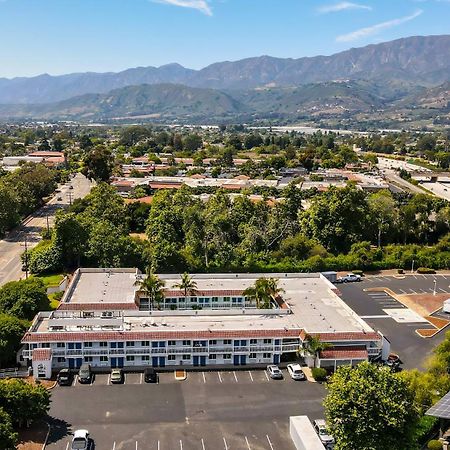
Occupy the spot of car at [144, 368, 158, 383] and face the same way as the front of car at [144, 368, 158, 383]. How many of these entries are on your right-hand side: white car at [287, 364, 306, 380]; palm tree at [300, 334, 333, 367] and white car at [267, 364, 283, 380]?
3

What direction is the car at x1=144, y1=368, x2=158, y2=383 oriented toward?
away from the camera

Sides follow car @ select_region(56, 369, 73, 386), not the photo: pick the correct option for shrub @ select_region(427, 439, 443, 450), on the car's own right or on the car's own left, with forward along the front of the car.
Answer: on the car's own right

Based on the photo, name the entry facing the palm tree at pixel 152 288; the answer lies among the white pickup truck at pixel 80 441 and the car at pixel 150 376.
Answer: the car

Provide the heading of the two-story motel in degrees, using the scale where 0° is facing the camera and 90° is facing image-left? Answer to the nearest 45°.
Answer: approximately 0°

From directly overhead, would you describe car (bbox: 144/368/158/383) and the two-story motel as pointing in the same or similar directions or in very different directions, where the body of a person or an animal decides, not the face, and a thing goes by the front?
very different directions

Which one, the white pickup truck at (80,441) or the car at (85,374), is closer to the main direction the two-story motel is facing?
the white pickup truck

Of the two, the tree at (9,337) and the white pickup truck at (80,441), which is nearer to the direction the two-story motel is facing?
the white pickup truck

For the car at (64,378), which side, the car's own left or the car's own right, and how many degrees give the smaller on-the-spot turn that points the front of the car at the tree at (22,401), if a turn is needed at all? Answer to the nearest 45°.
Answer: approximately 180°

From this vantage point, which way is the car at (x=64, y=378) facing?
away from the camera
